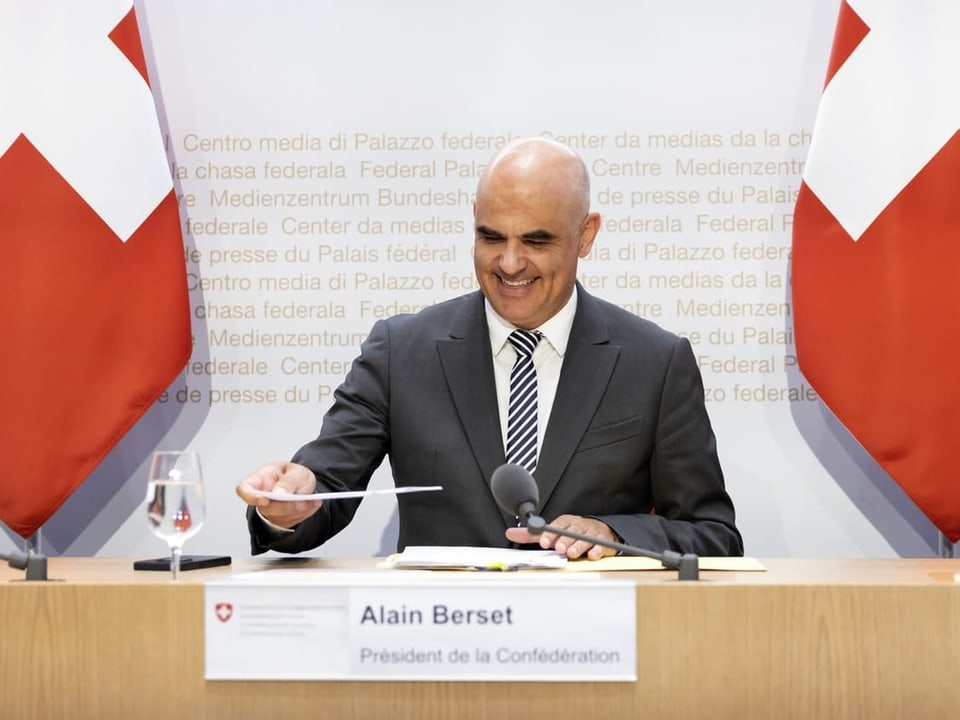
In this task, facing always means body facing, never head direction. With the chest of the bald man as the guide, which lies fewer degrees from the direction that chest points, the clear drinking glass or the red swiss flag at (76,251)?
the clear drinking glass

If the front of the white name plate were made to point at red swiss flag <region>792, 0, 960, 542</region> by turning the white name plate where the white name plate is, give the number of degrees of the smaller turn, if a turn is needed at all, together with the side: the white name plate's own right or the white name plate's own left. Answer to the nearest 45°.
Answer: approximately 135° to the white name plate's own left

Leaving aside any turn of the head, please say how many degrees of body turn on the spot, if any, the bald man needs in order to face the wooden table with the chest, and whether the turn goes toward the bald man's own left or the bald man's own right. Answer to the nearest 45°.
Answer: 0° — they already face it

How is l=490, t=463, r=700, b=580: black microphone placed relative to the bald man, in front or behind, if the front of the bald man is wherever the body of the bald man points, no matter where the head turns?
in front

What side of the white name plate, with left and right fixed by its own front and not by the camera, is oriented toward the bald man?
back

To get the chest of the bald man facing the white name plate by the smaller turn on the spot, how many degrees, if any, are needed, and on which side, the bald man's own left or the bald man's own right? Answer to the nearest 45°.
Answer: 0° — they already face it

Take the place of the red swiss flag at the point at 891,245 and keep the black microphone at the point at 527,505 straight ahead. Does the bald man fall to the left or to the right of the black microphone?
right

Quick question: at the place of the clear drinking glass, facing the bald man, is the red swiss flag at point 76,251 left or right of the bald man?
left

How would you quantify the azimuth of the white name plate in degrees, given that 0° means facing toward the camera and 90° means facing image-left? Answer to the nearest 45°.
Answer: approximately 0°
